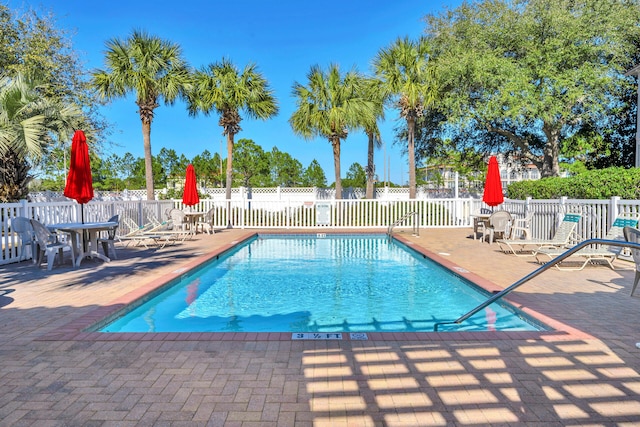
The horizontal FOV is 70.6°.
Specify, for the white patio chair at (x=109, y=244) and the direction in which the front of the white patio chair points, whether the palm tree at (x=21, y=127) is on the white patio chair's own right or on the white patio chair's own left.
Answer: on the white patio chair's own right

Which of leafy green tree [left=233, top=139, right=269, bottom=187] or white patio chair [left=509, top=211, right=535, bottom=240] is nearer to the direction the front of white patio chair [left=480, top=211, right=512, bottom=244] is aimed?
the leafy green tree

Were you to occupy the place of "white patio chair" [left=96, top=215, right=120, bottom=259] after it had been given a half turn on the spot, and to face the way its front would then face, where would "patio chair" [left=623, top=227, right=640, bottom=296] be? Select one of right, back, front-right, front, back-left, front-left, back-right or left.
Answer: front-right

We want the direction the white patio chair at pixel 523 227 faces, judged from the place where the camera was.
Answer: facing to the left of the viewer

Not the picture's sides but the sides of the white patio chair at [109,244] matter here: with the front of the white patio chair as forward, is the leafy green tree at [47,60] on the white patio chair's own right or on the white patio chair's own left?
on the white patio chair's own right

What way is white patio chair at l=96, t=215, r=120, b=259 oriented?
to the viewer's left

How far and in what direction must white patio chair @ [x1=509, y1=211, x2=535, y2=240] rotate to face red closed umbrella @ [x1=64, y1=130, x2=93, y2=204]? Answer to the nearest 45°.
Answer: approximately 45° to its left

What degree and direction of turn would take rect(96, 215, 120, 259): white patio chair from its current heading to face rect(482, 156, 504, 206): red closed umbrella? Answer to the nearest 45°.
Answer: approximately 180°
